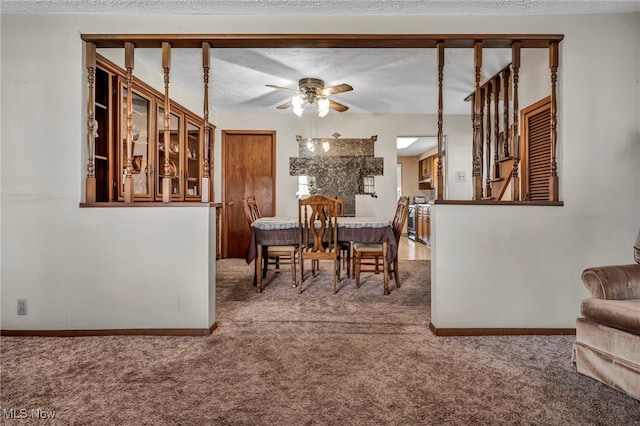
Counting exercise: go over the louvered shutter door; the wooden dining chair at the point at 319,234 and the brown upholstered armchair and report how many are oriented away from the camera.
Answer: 1

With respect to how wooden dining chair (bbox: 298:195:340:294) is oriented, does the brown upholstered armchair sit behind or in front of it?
behind

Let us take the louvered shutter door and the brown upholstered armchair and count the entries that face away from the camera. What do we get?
0

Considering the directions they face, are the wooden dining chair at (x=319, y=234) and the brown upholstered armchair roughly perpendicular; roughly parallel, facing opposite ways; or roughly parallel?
roughly perpendicular

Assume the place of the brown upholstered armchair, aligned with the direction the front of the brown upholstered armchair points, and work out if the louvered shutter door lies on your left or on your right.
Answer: on your right

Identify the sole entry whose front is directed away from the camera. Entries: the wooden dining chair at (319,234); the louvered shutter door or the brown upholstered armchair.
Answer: the wooden dining chair

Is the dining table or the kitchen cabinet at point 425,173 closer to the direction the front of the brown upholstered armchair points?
the dining table

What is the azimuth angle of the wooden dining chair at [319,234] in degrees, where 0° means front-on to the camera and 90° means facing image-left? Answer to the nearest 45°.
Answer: approximately 180°

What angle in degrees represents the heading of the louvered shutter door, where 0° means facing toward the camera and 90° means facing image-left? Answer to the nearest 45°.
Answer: approximately 45°

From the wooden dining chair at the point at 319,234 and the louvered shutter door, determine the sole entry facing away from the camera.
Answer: the wooden dining chair

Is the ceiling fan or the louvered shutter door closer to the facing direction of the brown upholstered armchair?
the ceiling fan

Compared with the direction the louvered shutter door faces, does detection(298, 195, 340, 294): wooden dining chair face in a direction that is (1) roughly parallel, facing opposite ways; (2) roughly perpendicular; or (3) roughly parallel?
roughly perpendicular

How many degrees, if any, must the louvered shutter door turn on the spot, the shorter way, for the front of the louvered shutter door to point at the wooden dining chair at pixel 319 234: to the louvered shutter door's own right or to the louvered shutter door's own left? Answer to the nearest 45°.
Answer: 0° — it already faces it

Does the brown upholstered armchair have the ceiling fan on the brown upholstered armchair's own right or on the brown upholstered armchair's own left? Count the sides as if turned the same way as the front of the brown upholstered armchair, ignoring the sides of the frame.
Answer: on the brown upholstered armchair's own right
